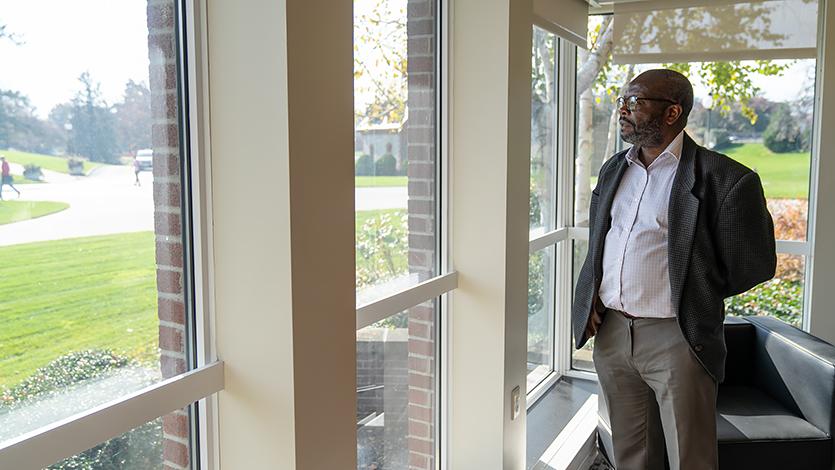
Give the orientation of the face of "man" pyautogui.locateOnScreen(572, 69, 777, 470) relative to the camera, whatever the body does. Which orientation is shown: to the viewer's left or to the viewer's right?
to the viewer's left

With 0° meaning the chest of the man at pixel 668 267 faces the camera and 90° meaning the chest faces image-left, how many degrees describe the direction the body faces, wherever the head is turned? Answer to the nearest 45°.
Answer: approximately 45°

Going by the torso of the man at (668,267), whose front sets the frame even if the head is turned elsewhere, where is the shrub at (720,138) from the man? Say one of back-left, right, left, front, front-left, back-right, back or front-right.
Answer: back-right
